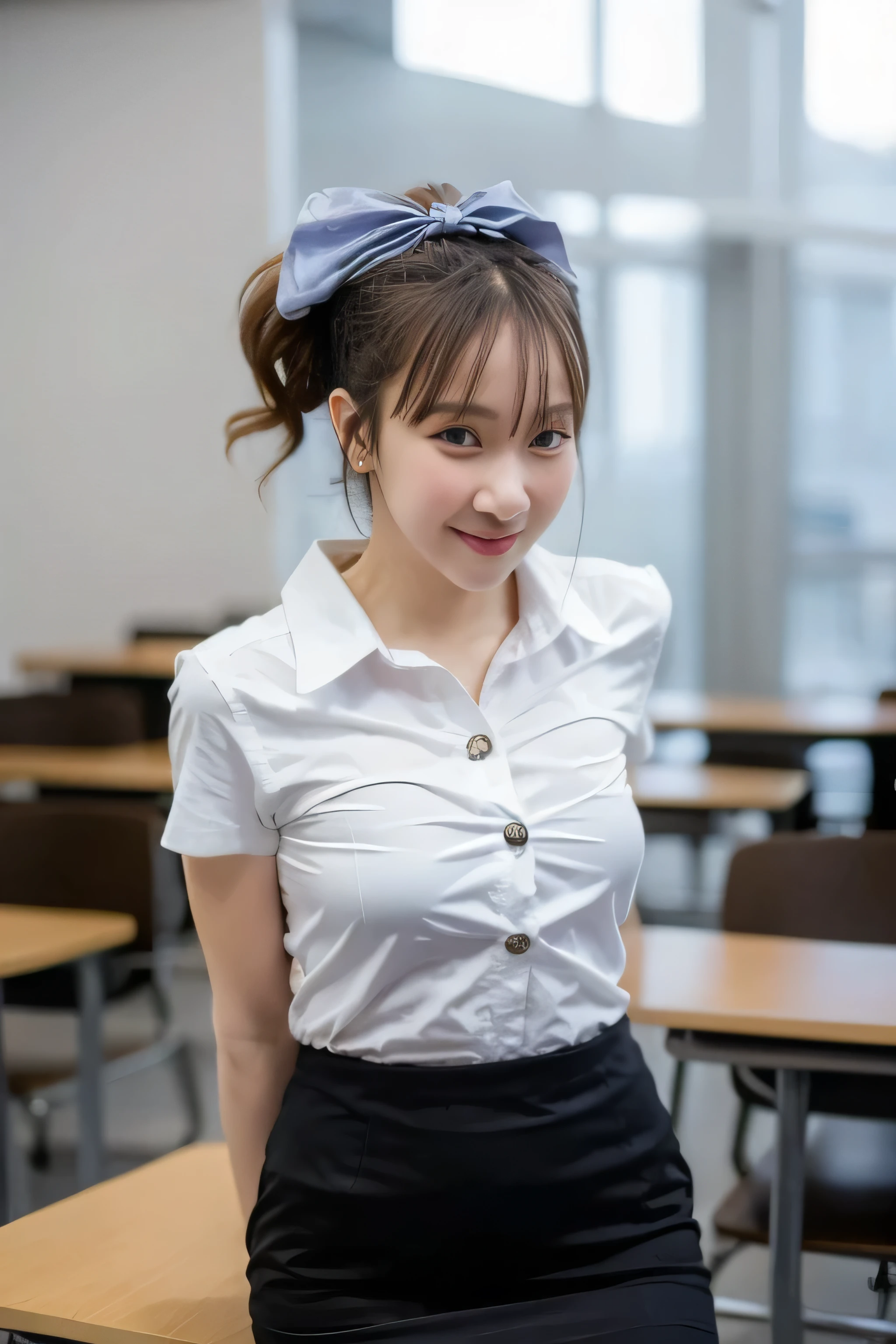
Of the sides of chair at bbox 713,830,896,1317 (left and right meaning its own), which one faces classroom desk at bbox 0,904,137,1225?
right

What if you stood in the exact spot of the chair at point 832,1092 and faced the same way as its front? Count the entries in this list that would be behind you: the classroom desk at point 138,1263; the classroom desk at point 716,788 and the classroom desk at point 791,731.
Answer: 2

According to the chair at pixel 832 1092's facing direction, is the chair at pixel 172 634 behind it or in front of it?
behind

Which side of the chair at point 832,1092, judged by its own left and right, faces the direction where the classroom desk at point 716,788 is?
back

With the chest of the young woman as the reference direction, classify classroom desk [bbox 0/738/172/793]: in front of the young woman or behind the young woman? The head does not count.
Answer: behind

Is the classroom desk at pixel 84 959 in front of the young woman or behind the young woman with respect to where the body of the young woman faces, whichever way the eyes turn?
behind

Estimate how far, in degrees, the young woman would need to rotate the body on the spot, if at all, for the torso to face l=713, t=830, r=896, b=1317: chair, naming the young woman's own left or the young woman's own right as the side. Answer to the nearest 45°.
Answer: approximately 90° to the young woman's own left

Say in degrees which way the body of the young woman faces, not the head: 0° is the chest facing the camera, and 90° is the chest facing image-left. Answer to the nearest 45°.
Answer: approximately 315°

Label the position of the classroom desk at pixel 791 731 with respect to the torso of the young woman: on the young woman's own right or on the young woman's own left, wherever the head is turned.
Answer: on the young woman's own left

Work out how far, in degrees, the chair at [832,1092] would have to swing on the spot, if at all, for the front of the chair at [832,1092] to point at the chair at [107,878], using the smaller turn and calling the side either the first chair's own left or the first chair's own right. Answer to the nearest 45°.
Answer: approximately 90° to the first chair's own right

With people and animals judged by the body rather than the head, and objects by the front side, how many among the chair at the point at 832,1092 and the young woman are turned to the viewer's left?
0

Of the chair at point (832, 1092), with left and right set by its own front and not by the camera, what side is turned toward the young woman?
front
